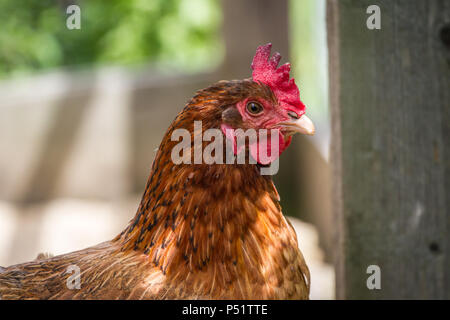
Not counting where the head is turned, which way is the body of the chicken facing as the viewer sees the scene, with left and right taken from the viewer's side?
facing to the right of the viewer
